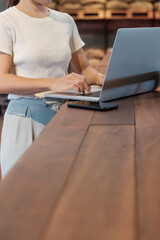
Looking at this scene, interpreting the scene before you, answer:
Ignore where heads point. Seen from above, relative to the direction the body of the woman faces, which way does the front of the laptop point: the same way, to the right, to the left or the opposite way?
the opposite way

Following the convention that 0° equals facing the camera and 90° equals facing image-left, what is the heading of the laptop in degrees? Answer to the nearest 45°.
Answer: approximately 135°

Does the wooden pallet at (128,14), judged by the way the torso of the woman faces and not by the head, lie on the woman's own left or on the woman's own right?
on the woman's own left

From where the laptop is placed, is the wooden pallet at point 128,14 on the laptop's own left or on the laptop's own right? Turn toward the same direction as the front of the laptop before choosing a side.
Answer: on the laptop's own right

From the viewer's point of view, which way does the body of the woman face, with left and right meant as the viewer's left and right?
facing the viewer and to the right of the viewer
